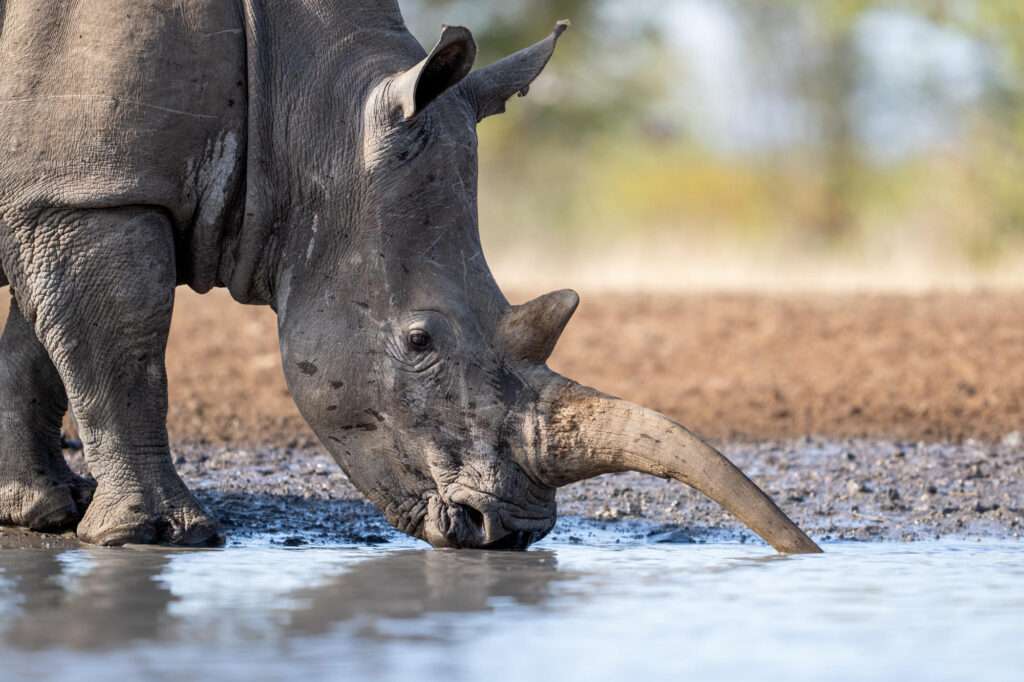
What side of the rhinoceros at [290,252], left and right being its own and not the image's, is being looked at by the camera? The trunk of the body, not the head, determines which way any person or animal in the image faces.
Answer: right
